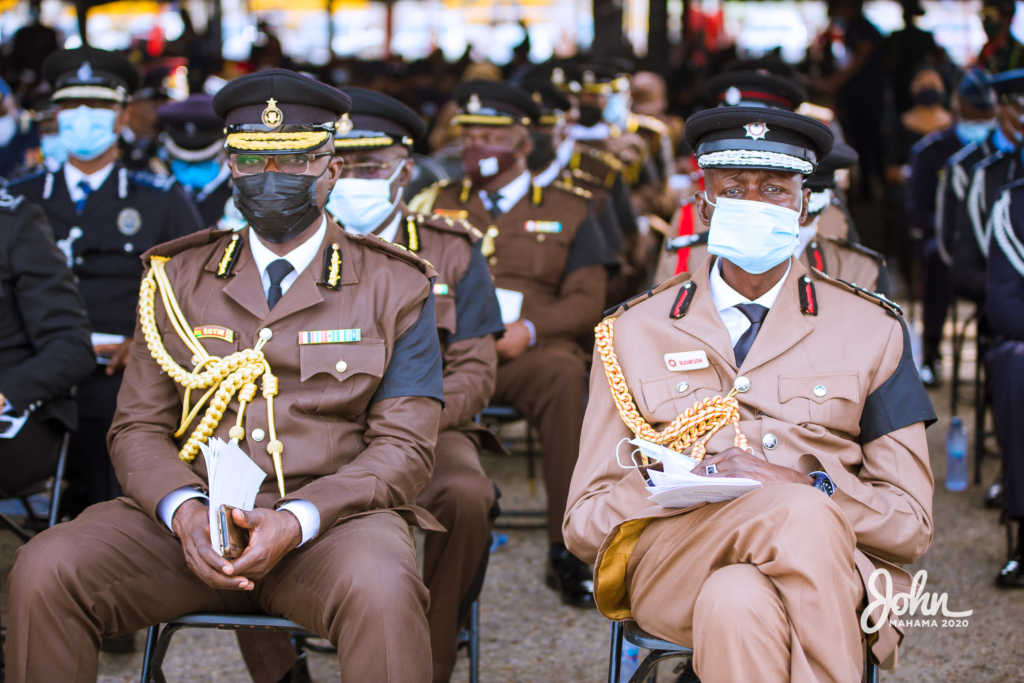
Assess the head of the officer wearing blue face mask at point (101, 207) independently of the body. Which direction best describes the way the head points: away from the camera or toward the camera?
toward the camera

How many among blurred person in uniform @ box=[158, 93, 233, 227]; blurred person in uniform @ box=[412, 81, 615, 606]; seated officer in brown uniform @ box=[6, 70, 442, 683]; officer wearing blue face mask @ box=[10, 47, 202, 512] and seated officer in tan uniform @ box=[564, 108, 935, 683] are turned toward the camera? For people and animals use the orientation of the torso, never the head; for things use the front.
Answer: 5

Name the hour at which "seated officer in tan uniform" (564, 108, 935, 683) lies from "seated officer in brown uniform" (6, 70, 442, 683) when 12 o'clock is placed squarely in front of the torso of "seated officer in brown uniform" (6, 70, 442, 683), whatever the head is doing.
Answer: "seated officer in tan uniform" (564, 108, 935, 683) is roughly at 10 o'clock from "seated officer in brown uniform" (6, 70, 442, 683).

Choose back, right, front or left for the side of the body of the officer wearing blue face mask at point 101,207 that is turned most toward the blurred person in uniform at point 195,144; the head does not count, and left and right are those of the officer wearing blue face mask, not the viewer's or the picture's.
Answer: back

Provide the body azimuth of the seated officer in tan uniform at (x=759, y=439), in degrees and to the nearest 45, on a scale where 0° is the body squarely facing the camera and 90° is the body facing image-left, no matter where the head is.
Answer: approximately 0°

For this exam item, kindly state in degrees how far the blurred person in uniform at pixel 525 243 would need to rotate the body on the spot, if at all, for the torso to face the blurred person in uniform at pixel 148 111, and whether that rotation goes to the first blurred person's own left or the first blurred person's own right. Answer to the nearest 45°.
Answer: approximately 135° to the first blurred person's own right

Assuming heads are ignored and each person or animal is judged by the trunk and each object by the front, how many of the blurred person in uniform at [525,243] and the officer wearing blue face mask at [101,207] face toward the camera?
2

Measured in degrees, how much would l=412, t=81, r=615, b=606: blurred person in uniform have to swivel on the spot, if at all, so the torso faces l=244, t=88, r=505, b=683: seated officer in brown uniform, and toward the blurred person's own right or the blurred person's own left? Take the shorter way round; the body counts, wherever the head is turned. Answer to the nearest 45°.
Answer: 0° — they already face them

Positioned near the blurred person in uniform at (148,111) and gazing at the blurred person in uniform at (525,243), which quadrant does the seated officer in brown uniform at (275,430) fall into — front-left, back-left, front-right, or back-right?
front-right

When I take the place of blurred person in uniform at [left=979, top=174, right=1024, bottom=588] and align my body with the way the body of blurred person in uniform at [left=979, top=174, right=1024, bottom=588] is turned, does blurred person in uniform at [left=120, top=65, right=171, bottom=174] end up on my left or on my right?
on my right

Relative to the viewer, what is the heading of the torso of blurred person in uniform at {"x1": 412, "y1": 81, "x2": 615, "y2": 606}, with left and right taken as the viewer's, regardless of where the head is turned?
facing the viewer

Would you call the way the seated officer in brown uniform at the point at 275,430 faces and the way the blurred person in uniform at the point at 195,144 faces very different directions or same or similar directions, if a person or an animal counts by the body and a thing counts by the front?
same or similar directions

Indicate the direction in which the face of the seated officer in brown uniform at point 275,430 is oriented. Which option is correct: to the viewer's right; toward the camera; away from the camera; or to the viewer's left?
toward the camera

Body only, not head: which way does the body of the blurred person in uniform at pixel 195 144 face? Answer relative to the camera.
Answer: toward the camera

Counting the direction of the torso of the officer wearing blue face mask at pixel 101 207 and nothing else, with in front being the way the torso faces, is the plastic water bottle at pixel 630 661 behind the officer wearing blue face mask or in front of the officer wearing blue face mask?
in front

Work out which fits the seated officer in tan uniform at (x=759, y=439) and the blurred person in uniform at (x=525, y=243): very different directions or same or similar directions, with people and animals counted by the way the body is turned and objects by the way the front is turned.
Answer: same or similar directions

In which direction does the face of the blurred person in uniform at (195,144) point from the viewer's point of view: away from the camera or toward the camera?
toward the camera

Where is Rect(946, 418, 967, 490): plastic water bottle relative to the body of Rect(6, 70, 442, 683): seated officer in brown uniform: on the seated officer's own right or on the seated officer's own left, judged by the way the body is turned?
on the seated officer's own left
